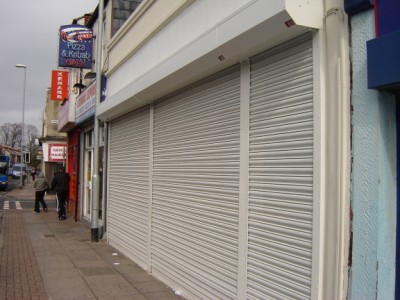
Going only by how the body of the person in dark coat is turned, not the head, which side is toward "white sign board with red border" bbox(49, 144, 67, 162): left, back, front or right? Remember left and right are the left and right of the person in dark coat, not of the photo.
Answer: front

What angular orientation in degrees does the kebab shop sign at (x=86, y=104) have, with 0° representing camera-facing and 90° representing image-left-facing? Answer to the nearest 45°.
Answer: approximately 45°

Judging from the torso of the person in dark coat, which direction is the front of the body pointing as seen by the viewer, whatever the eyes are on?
away from the camera

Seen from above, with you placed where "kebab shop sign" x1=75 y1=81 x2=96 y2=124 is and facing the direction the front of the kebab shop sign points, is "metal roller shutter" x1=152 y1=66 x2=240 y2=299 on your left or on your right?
on your left

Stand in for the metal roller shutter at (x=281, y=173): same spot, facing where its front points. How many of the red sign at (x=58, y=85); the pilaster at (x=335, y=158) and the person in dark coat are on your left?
1

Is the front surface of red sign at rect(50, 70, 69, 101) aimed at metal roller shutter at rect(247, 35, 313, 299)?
yes

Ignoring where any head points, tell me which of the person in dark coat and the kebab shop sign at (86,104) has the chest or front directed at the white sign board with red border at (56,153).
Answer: the person in dark coat

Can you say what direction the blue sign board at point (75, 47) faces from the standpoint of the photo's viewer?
facing the viewer

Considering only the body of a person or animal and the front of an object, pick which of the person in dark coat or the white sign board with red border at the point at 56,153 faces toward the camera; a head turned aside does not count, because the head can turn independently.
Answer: the white sign board with red border

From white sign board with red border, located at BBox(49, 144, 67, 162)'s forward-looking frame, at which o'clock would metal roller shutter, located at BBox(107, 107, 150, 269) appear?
The metal roller shutter is roughly at 12 o'clock from the white sign board with red border.

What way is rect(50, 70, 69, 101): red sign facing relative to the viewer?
toward the camera

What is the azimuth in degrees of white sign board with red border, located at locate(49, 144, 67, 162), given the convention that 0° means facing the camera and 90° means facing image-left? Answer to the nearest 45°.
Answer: approximately 0°

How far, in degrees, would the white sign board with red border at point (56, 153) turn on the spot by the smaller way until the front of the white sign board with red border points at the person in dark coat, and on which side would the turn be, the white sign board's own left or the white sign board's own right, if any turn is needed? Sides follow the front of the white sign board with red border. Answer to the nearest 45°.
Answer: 0° — it already faces them

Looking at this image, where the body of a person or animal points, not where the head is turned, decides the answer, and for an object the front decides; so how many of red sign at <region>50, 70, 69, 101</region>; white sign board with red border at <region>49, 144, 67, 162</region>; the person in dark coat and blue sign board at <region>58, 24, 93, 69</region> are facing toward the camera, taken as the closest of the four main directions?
3

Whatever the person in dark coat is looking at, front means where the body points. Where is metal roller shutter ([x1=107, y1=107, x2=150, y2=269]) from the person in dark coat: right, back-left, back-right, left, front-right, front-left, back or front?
back

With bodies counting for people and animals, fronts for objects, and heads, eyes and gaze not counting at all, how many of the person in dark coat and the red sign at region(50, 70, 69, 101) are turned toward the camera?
1
